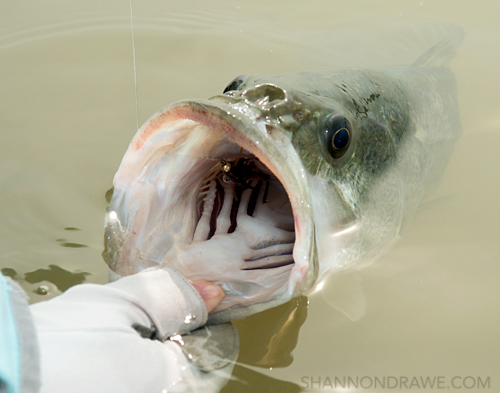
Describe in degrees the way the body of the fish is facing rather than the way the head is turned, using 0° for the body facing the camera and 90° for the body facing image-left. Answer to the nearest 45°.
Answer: approximately 45°
